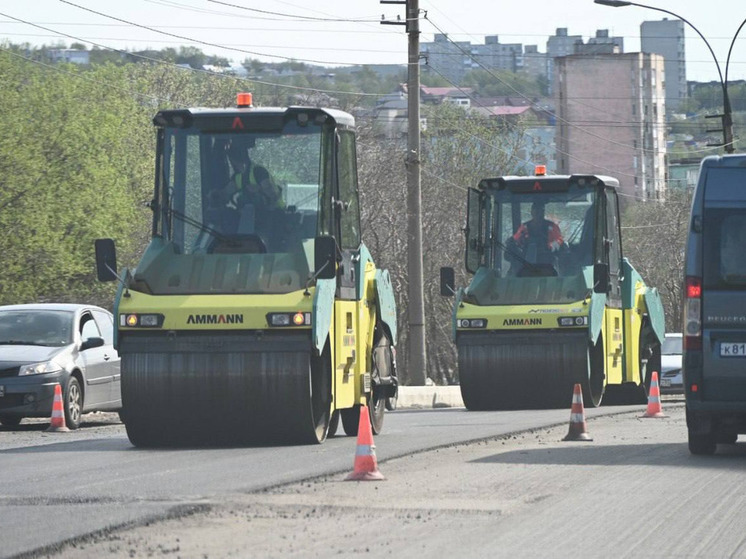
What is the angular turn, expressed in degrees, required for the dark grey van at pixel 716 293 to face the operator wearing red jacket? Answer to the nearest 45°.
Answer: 0° — it already faces them

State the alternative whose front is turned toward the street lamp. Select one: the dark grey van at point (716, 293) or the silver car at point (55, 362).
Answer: the dark grey van

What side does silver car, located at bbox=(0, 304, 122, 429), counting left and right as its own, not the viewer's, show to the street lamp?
back

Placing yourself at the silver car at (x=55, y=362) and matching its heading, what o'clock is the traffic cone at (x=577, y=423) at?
The traffic cone is roughly at 9 o'clock from the silver car.

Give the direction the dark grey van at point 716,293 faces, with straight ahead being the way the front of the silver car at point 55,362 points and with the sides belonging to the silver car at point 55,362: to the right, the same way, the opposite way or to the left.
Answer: the opposite way

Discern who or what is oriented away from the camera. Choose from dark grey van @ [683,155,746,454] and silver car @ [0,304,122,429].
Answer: the dark grey van

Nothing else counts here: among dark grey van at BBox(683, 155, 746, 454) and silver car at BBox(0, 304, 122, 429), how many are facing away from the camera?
1

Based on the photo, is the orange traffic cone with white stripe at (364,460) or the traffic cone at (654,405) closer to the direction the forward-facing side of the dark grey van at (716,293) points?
the traffic cone

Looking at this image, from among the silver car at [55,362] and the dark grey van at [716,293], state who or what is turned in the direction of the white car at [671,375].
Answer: the dark grey van

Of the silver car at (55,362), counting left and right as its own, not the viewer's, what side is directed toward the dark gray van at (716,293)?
left

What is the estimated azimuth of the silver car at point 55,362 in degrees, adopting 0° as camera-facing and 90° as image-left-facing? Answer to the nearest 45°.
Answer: approximately 45°

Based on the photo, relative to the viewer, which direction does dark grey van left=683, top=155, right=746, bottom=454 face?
away from the camera
